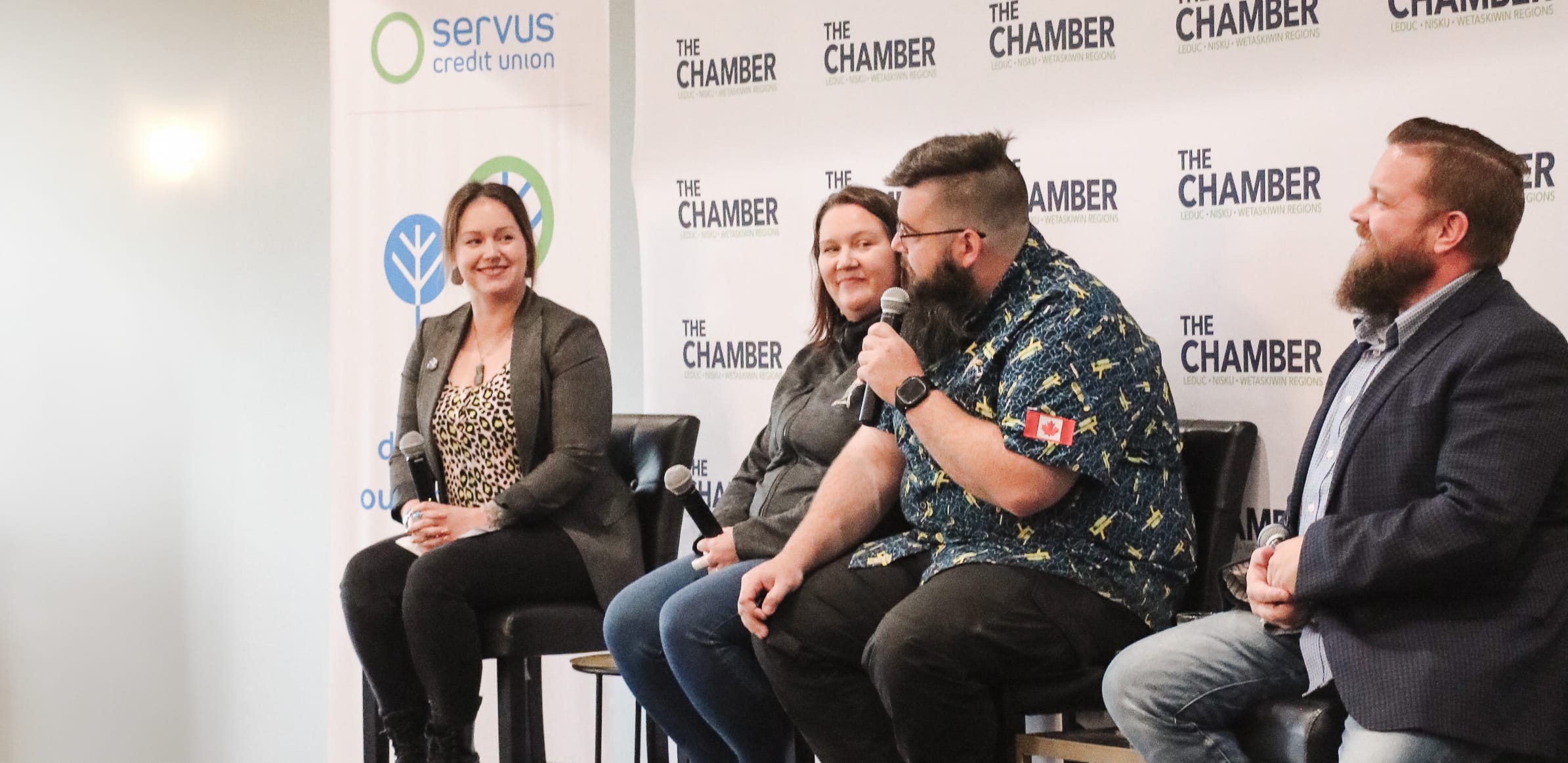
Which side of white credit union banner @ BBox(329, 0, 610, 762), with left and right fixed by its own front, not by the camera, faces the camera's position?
front

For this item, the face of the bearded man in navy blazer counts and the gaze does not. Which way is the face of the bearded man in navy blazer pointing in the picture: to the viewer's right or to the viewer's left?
to the viewer's left

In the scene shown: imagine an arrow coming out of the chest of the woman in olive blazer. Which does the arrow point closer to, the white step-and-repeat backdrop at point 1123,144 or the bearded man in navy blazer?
the bearded man in navy blazer

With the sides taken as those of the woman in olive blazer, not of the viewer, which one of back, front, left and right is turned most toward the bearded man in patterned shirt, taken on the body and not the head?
left

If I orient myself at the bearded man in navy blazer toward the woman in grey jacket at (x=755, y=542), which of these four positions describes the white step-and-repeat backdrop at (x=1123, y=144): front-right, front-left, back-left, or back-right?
front-right

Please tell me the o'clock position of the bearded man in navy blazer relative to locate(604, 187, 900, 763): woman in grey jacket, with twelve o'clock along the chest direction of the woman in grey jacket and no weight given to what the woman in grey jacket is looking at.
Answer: The bearded man in navy blazer is roughly at 9 o'clock from the woman in grey jacket.

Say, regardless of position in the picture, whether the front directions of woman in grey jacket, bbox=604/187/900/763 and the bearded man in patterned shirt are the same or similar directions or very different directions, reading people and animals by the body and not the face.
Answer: same or similar directions

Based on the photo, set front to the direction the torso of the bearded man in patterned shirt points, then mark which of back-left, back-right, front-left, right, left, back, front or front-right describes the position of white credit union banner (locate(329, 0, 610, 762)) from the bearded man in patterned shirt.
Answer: right

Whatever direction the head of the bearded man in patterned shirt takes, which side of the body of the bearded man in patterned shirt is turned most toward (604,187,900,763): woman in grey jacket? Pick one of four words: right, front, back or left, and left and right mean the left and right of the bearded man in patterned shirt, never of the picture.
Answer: right

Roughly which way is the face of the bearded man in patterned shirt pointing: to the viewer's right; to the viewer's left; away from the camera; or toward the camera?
to the viewer's left

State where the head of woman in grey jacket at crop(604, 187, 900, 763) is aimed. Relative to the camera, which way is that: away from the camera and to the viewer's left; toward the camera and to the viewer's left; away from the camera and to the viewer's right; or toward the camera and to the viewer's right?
toward the camera and to the viewer's right

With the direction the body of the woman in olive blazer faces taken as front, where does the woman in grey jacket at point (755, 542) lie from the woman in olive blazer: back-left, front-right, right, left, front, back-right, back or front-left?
left

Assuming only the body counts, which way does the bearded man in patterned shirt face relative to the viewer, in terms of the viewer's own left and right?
facing the viewer and to the left of the viewer
